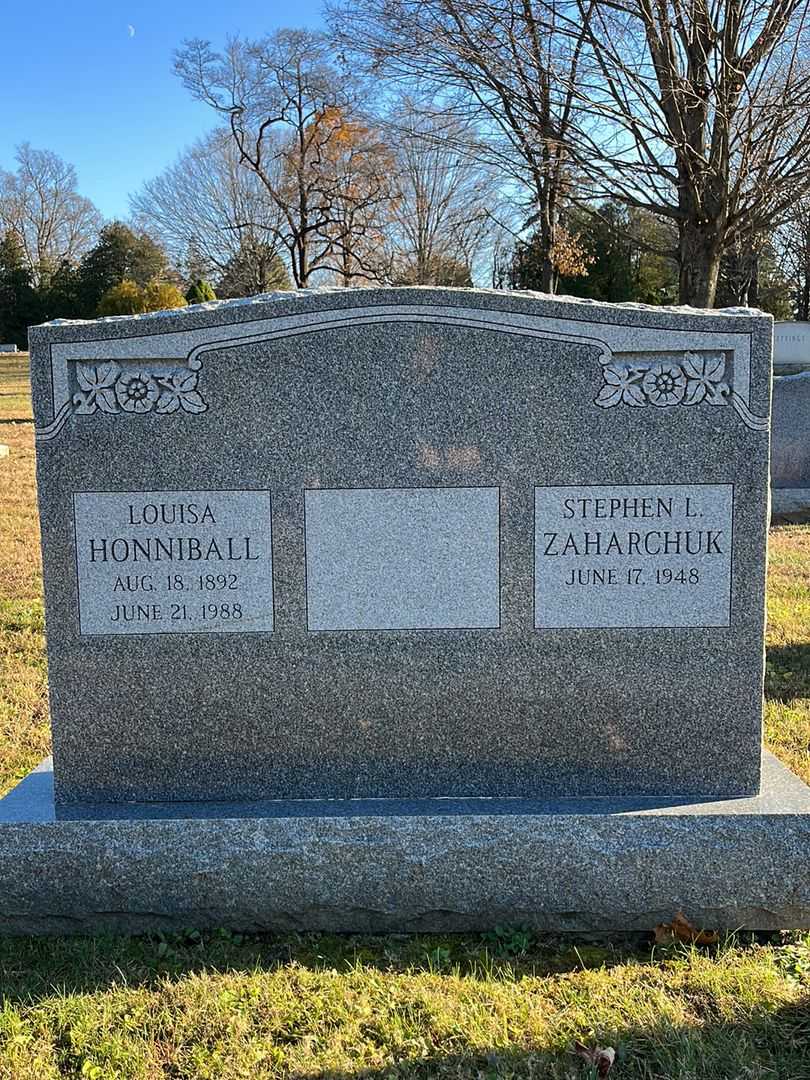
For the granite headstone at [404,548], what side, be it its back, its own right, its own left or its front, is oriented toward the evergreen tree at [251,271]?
back

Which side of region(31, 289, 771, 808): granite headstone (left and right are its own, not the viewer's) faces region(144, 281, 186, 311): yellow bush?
back

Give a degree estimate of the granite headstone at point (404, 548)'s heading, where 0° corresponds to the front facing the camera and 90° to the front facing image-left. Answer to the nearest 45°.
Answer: approximately 0°

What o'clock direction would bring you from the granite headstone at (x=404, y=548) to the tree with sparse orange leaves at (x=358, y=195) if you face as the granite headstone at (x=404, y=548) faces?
The tree with sparse orange leaves is roughly at 6 o'clock from the granite headstone.

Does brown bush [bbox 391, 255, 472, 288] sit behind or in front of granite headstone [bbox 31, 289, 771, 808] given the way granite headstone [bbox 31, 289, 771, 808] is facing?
behind

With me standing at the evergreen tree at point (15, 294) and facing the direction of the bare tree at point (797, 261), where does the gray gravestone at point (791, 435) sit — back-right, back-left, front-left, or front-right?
front-right

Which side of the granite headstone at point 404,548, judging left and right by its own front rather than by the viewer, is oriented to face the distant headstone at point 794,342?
back

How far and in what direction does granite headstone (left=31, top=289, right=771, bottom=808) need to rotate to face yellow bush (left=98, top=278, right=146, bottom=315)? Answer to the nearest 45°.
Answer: approximately 180°

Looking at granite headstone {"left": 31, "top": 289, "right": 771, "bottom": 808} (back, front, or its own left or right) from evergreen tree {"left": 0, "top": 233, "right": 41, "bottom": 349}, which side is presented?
back

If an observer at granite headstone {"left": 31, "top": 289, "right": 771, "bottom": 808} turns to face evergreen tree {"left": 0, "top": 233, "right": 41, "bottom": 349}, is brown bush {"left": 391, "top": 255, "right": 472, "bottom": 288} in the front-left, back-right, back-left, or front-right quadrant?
front-right

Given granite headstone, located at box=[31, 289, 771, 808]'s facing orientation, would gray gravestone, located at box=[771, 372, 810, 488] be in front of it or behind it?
behind
